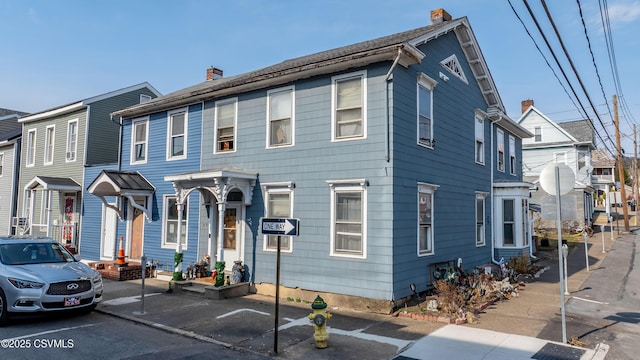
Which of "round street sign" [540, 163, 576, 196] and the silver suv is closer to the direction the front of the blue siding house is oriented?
the silver suv

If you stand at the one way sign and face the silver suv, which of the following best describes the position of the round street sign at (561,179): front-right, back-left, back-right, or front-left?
back-right

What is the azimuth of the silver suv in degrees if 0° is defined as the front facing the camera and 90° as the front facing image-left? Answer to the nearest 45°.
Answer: approximately 315°

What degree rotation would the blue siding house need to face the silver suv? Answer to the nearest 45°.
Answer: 0° — it already faces it

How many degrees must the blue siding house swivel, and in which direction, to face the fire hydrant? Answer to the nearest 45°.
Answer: approximately 45° to its left

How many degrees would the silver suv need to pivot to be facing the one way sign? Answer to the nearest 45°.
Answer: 0° — it already faces it

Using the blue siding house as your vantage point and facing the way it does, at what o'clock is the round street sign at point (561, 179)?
The round street sign is roughly at 9 o'clock from the blue siding house.

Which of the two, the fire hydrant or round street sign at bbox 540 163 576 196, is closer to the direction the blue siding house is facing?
the fire hydrant

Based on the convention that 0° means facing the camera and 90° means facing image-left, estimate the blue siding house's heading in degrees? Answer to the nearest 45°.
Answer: approximately 45°

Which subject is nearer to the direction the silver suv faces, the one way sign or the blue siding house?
the one way sign

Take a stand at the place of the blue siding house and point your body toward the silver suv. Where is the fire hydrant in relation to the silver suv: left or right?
left
